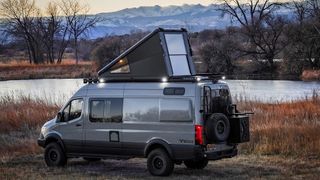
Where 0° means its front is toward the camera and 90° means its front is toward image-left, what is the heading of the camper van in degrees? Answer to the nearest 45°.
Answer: approximately 135°
